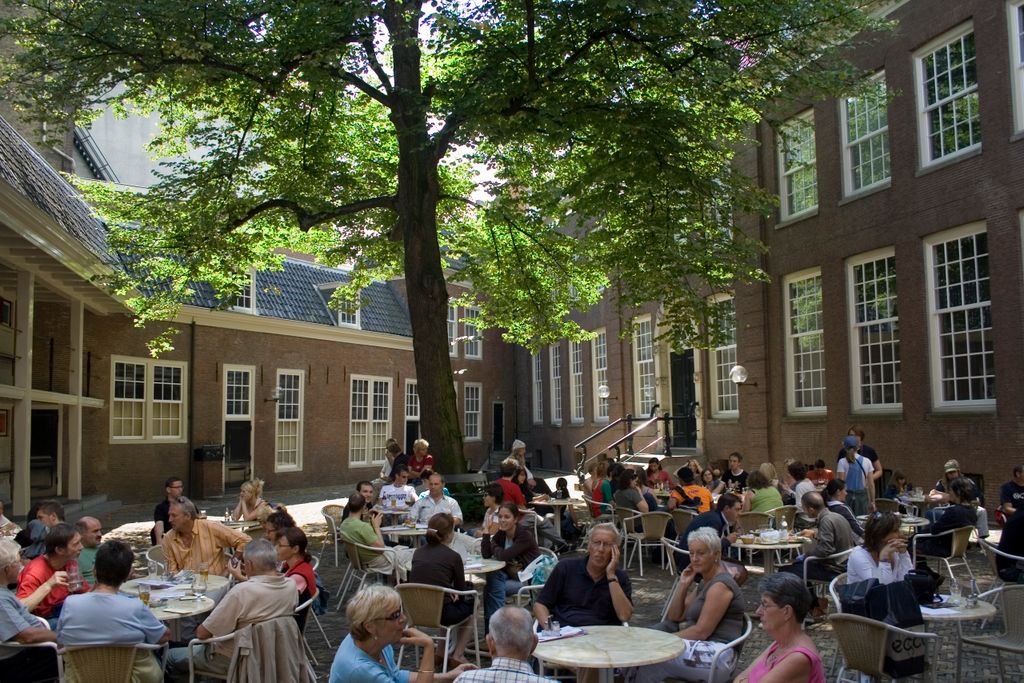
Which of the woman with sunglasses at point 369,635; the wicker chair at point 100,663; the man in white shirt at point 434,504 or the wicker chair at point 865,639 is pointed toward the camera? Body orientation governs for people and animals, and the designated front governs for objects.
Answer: the man in white shirt

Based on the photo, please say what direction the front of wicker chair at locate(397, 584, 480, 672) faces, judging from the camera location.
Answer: facing away from the viewer and to the right of the viewer

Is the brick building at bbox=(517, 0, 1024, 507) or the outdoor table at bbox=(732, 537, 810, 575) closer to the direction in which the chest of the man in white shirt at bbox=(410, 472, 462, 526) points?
the outdoor table

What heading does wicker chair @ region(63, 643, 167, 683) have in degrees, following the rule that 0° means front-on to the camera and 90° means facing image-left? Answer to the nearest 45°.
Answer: approximately 225°

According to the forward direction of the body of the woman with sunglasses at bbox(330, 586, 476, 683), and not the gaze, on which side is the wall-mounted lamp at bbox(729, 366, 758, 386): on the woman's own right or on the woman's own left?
on the woman's own left

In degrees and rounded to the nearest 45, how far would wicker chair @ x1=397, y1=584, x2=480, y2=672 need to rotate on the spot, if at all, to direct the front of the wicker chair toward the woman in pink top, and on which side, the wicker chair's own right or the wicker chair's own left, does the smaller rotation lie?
approximately 90° to the wicker chair's own right

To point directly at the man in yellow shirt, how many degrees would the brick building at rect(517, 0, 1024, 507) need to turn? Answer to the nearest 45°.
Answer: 0° — it already faces them

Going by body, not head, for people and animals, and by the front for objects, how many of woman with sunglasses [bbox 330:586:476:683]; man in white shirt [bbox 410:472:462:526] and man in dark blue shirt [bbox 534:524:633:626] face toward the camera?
2

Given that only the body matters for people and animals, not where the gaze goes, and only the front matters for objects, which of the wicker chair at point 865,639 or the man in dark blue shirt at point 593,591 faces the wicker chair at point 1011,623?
the wicker chair at point 865,639

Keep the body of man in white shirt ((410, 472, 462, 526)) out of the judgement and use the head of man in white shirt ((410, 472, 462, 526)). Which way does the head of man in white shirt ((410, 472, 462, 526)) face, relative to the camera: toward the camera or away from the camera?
toward the camera

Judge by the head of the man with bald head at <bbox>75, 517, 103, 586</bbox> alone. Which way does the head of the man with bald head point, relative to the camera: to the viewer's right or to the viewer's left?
to the viewer's right

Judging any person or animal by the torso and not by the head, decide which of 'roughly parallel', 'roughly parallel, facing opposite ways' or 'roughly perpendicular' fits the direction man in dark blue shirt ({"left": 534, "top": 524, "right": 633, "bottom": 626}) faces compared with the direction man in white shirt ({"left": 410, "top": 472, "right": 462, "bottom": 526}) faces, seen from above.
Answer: roughly parallel

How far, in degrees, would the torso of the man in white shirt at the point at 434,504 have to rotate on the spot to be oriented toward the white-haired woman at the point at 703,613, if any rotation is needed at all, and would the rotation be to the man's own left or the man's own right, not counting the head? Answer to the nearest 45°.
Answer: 0° — they already face them

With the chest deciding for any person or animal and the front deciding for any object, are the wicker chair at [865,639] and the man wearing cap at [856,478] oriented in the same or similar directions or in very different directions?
very different directions

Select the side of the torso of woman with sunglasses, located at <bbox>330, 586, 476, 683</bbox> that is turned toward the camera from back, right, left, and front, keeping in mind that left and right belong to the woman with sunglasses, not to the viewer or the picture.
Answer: right

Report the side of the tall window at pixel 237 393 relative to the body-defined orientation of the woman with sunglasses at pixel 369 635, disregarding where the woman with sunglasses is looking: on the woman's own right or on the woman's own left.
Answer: on the woman's own left
